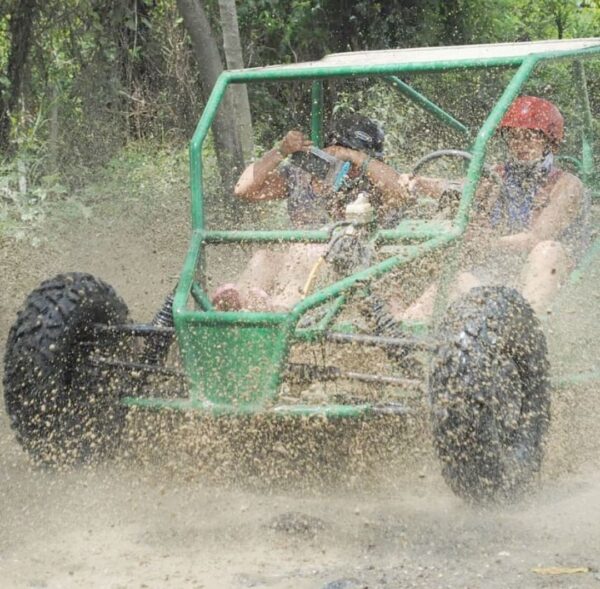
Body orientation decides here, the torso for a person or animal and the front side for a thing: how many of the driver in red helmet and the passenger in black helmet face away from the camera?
0

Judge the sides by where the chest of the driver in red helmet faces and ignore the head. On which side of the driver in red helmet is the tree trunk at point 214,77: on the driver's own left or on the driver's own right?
on the driver's own right

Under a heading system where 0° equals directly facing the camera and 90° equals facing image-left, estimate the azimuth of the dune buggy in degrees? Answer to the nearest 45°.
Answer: approximately 45°

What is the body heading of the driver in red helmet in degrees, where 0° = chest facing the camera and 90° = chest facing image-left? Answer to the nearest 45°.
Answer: approximately 45°

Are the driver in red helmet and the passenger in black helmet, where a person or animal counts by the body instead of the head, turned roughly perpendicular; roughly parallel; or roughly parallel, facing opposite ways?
roughly parallel

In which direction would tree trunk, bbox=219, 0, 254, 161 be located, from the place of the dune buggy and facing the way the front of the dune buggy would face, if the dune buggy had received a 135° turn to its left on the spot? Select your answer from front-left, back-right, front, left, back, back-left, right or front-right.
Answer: left

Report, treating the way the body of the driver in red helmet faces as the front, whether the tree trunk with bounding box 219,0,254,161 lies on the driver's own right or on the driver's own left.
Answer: on the driver's own right

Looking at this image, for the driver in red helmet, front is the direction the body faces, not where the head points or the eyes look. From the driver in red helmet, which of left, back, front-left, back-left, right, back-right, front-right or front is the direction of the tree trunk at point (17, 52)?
right

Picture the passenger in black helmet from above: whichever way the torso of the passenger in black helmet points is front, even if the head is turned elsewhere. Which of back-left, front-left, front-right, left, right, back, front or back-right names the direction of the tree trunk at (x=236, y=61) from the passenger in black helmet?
back-right

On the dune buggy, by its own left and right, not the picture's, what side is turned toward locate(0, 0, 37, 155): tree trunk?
right

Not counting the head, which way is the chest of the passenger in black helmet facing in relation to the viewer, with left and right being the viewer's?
facing the viewer and to the left of the viewer
